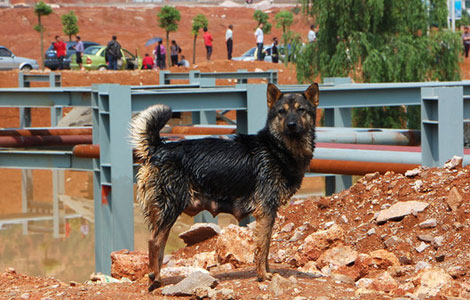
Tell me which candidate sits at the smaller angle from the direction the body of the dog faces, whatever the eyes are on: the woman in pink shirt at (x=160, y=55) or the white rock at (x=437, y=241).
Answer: the white rock

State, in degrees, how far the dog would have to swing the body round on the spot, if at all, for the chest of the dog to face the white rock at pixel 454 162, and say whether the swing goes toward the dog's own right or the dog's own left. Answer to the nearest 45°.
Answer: approximately 45° to the dog's own left

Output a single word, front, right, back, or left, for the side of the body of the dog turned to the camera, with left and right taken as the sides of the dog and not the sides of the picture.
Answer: right

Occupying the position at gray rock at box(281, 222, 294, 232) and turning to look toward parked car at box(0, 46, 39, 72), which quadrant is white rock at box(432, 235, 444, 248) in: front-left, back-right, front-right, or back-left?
back-right

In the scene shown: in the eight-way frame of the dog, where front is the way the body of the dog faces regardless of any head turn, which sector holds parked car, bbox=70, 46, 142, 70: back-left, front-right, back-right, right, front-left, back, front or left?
left

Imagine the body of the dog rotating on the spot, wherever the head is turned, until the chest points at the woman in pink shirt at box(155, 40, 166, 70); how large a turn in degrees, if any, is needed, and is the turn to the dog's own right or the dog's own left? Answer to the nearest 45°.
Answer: approximately 90° to the dog's own left
